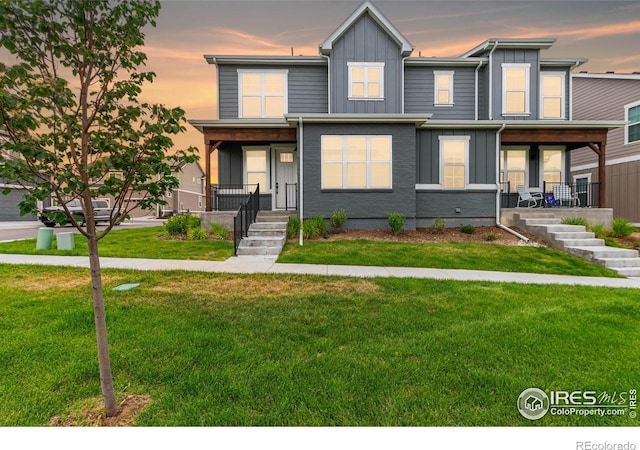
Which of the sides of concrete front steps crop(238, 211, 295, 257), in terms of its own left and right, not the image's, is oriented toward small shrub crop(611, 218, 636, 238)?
left

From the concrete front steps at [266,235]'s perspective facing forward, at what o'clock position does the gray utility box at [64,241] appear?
The gray utility box is roughly at 3 o'clock from the concrete front steps.

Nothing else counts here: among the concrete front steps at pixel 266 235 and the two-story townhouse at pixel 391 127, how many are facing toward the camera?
2

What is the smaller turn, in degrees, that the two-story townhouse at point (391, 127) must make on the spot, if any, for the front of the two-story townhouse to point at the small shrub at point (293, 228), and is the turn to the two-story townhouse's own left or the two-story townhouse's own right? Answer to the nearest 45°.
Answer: approximately 45° to the two-story townhouse's own right

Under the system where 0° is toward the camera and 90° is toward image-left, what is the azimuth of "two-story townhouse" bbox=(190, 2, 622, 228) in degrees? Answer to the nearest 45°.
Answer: approximately 0°

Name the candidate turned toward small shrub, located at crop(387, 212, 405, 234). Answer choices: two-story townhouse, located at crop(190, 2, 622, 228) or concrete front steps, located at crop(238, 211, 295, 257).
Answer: the two-story townhouse

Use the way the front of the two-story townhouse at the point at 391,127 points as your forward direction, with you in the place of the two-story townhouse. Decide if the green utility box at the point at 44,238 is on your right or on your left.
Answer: on your right

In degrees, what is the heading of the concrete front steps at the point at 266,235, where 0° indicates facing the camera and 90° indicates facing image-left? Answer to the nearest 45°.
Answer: approximately 0°

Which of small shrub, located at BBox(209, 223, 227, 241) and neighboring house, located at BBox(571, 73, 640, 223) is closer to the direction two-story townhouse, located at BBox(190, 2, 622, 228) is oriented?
the small shrub
